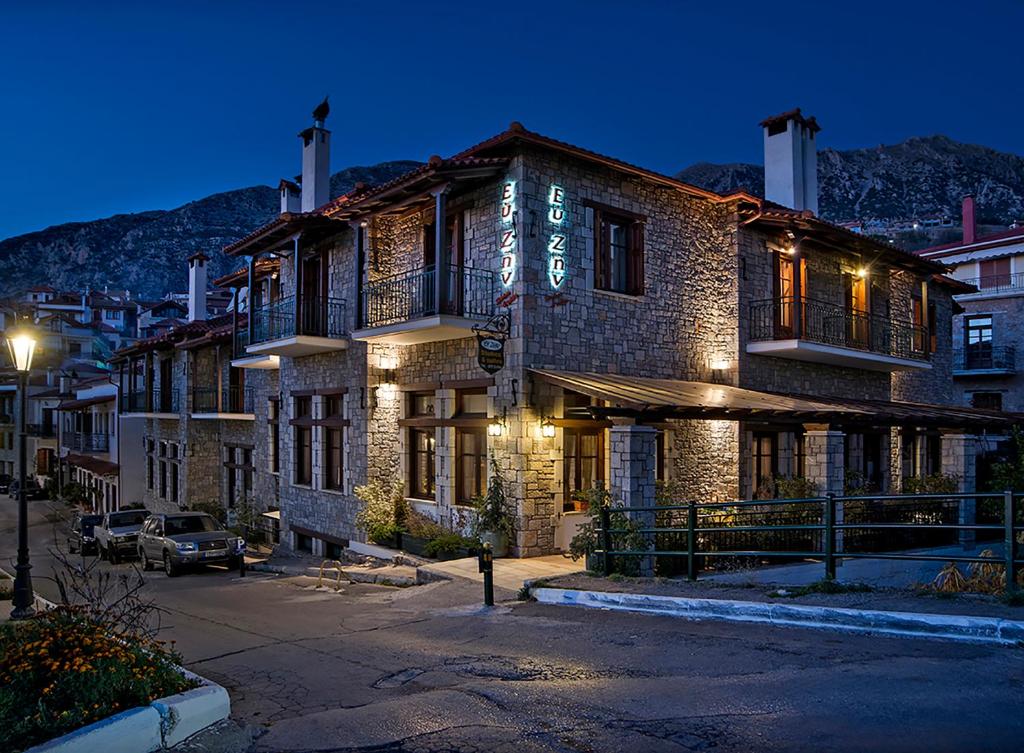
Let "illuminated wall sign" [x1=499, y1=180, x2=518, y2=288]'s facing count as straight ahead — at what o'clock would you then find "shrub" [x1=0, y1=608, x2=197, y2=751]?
The shrub is roughly at 11 o'clock from the illuminated wall sign.

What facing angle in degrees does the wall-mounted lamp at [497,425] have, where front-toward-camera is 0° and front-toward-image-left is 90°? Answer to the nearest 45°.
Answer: approximately 45°

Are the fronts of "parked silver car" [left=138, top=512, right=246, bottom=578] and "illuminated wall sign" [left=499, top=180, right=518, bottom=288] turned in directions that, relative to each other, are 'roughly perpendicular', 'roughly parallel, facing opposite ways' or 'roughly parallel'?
roughly perpendicular

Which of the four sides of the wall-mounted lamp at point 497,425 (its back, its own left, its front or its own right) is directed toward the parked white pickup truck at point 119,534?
right

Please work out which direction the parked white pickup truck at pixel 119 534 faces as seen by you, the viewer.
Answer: facing the viewer and to the right of the viewer

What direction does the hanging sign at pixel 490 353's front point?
toward the camera

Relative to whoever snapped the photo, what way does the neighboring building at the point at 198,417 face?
facing the viewer and to the left of the viewer

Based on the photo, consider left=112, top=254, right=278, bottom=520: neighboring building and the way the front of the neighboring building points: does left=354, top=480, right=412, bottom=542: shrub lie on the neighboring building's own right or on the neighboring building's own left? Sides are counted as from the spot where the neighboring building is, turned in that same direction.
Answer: on the neighboring building's own left

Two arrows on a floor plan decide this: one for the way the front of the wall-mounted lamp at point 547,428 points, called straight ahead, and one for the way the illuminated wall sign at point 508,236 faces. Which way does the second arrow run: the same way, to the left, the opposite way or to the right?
to the right

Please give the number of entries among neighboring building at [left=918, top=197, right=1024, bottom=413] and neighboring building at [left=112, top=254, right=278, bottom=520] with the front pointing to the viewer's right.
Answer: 0
